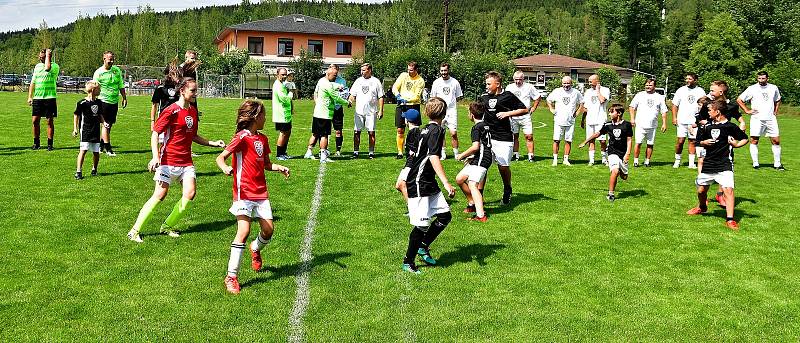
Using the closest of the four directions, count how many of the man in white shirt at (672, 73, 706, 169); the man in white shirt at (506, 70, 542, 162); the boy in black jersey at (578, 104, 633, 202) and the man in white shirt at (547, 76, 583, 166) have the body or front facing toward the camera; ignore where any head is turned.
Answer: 4

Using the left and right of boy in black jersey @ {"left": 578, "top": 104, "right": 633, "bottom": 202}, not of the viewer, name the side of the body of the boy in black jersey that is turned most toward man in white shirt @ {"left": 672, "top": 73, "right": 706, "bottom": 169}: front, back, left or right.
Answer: back

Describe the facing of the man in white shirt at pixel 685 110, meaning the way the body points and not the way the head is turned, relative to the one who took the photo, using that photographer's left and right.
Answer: facing the viewer

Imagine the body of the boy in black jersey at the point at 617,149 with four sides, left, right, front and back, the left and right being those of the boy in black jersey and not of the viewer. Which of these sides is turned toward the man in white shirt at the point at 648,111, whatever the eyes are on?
back

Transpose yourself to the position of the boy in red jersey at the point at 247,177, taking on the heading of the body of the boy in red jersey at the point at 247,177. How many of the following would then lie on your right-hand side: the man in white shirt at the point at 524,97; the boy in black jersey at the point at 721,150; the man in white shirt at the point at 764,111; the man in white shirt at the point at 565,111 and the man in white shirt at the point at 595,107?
0

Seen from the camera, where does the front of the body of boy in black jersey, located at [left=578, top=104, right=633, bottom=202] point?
toward the camera

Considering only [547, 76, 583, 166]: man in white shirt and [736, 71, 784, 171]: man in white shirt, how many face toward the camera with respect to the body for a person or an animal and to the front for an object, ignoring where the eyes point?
2

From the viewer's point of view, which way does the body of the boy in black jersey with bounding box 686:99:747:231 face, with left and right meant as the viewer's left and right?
facing the viewer and to the left of the viewer

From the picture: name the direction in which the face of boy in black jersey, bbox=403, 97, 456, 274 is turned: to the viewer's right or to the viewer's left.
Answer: to the viewer's right

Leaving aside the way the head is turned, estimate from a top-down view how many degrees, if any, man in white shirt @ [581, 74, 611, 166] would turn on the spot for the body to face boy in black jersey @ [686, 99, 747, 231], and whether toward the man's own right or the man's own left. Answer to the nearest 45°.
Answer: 0° — they already face them

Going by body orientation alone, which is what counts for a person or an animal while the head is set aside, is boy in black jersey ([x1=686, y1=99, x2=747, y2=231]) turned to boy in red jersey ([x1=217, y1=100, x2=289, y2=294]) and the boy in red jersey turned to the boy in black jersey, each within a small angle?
no

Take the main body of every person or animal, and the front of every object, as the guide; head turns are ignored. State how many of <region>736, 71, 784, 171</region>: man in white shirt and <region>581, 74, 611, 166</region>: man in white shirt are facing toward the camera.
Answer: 2

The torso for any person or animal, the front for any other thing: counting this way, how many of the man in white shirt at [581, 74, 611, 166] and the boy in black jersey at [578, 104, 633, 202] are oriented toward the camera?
2

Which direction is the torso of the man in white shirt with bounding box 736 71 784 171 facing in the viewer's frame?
toward the camera
